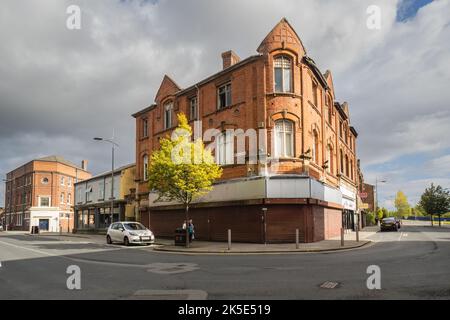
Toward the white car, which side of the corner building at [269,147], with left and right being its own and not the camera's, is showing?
right

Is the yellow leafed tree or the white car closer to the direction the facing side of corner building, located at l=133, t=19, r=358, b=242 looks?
the yellow leafed tree

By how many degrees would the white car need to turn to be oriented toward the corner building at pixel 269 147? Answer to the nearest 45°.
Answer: approximately 45° to its left

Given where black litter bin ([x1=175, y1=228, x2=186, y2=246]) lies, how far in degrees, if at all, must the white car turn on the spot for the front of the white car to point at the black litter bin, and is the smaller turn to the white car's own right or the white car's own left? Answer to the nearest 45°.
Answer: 0° — it already faces it

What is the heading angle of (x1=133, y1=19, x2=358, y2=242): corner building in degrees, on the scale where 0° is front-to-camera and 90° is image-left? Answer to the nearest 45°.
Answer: approximately 0°

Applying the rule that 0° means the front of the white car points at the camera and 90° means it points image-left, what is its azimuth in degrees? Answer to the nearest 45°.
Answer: approximately 315°
